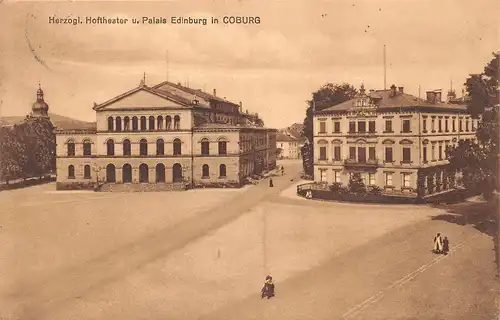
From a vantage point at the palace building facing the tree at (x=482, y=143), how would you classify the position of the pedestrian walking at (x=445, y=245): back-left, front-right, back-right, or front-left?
front-right

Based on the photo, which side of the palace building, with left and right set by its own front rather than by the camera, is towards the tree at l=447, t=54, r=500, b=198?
left

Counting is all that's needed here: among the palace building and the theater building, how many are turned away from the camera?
0

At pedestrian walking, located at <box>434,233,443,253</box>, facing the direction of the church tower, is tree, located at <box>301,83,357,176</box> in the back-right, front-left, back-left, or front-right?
front-right

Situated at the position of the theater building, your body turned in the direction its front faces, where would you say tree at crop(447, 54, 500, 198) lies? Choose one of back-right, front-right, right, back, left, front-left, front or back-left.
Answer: front-left

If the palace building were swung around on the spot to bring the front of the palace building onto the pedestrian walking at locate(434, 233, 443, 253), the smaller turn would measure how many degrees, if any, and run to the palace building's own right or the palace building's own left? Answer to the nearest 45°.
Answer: approximately 45° to the palace building's own left

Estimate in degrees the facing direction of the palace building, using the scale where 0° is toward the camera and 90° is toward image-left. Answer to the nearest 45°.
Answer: approximately 45°

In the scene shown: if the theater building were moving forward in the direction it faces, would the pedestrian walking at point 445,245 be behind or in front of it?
in front

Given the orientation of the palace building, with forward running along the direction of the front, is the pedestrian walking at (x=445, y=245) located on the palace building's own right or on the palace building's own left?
on the palace building's own left

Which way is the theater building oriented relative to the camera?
toward the camera

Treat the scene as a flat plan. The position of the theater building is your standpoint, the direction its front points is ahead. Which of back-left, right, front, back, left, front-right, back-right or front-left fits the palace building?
front-left
